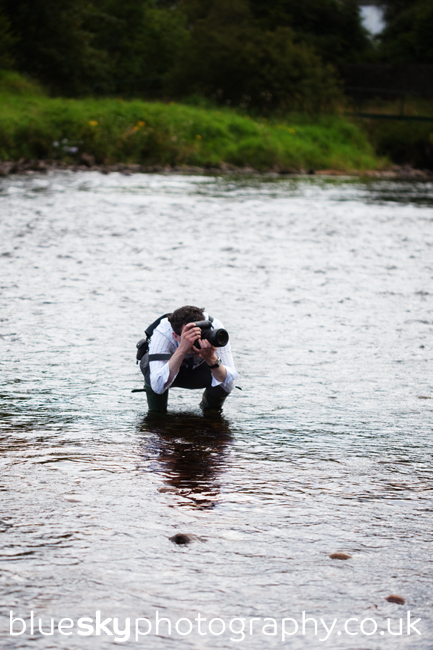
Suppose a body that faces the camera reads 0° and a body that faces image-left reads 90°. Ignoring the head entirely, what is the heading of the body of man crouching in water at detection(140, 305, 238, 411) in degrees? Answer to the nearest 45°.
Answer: approximately 315°

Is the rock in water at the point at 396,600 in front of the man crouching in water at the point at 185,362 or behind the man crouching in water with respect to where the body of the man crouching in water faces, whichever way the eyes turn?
in front

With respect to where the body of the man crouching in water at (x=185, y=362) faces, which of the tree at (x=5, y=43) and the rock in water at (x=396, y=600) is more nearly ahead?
the rock in water

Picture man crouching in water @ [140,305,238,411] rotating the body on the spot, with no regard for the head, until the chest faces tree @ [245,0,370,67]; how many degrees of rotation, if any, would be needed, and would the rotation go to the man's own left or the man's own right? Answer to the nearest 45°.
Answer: approximately 135° to the man's own left

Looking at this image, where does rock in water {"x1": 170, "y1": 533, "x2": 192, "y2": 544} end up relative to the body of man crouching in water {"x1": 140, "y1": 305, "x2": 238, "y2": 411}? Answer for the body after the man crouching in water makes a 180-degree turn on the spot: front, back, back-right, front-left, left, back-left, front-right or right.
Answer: back-left

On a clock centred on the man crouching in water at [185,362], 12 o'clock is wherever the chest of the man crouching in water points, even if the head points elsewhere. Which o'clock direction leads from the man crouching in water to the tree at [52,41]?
The tree is roughly at 7 o'clock from the man crouching in water.

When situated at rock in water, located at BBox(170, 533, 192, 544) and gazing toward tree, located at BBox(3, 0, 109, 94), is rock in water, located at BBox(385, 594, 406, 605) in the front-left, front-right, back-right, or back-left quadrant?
back-right

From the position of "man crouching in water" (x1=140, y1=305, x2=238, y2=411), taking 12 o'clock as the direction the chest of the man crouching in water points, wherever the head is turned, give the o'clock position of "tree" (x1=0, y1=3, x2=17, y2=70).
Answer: The tree is roughly at 7 o'clock from the man crouching in water.
